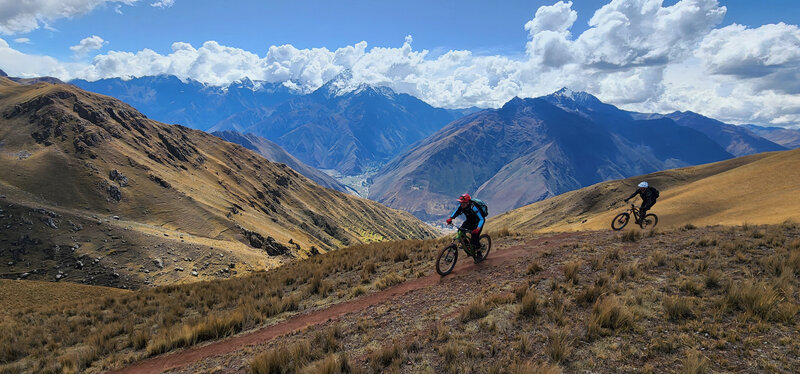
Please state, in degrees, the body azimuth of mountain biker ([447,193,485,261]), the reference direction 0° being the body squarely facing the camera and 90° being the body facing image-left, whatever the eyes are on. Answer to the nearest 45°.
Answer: approximately 45°

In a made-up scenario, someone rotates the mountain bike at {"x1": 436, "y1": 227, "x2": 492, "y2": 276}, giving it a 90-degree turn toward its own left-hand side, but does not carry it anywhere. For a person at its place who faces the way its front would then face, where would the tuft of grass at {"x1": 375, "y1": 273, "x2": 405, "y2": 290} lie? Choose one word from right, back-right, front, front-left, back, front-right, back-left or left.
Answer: back-right

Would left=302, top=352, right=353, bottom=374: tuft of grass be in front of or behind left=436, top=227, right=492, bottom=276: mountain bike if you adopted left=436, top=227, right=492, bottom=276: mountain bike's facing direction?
in front

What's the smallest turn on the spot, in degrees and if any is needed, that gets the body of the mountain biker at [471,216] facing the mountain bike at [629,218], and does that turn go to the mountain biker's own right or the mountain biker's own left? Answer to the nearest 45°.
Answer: approximately 180°

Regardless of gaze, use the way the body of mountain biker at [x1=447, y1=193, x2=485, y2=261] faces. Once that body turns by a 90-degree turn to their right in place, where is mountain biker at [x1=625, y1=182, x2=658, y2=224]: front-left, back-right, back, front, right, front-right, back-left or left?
right

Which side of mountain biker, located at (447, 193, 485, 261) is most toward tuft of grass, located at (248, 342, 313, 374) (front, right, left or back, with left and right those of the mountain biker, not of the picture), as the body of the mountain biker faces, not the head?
front

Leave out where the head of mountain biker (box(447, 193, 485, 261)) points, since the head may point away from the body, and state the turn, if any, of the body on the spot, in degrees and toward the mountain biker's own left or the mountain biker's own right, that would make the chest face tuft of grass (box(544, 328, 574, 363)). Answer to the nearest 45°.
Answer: approximately 45° to the mountain biker's own left

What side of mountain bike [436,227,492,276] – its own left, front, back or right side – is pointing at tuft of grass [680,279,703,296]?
left

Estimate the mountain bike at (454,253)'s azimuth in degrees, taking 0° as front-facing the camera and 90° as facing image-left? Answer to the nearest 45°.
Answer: approximately 45°

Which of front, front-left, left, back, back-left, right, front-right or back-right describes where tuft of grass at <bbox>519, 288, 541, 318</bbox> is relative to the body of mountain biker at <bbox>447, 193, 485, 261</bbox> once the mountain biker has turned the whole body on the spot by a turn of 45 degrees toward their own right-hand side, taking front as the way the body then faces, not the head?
left

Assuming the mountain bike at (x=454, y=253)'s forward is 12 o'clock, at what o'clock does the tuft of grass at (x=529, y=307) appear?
The tuft of grass is roughly at 10 o'clock from the mountain bike.
